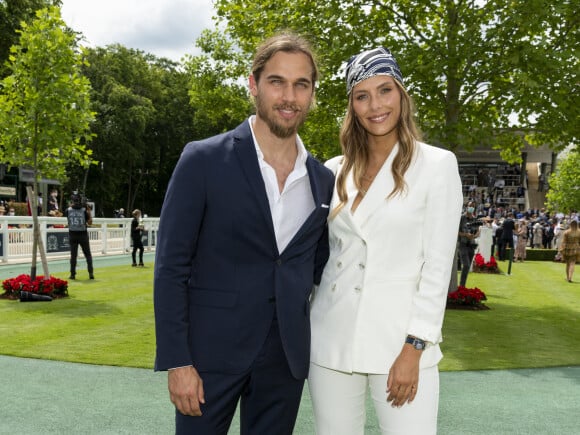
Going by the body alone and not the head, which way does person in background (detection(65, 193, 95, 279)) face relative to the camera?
away from the camera

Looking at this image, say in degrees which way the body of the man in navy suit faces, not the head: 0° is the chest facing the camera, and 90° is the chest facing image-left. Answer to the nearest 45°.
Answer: approximately 315°

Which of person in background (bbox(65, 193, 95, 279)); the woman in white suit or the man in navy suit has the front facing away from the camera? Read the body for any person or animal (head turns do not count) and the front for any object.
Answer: the person in background

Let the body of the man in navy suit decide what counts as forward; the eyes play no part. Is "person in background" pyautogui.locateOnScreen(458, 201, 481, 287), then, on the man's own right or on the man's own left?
on the man's own left
